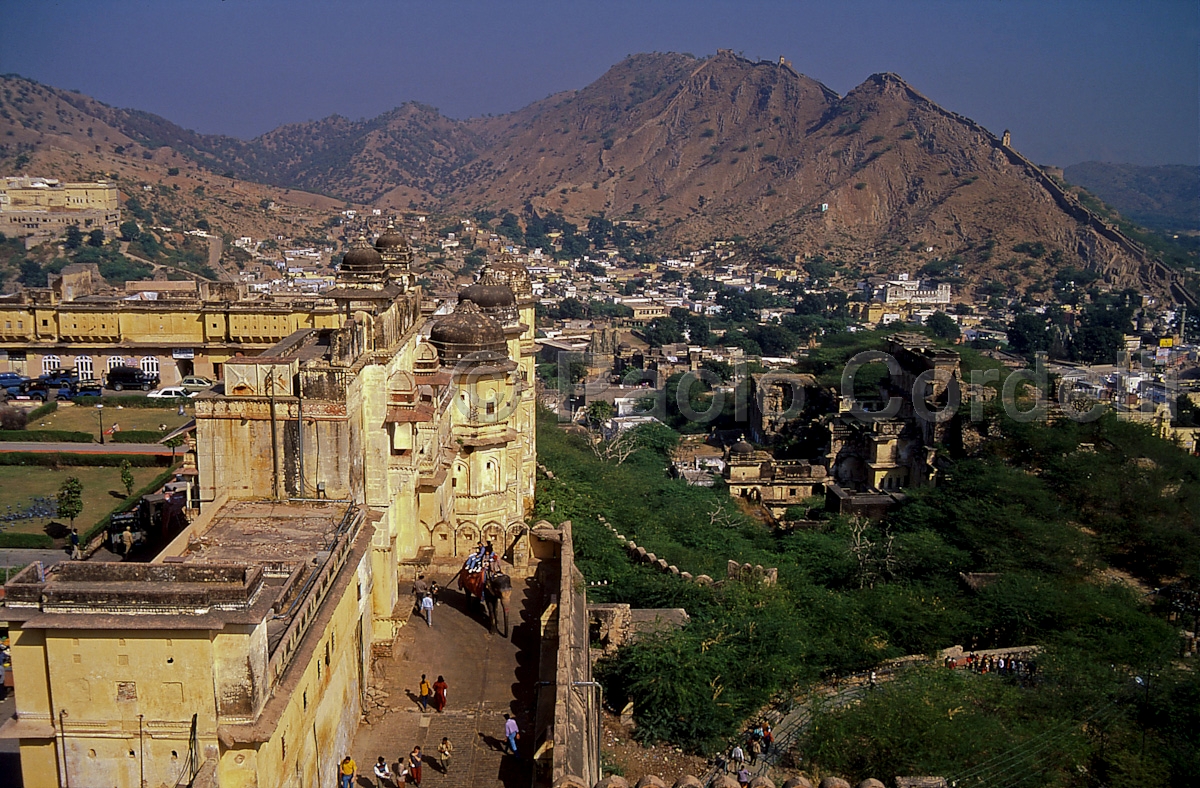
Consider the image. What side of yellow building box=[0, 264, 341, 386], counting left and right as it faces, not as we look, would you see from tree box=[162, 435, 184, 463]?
front

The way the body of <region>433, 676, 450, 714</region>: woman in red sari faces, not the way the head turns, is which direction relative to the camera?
away from the camera

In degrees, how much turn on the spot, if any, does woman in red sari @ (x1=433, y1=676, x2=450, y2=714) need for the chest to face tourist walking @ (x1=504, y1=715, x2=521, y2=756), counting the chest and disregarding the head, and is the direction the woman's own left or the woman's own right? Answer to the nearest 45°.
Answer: approximately 135° to the woman's own right

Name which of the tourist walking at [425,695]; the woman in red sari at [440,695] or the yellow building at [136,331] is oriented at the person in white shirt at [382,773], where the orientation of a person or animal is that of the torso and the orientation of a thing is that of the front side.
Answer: the yellow building

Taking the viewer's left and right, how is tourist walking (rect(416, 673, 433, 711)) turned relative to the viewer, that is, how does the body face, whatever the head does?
facing away from the viewer

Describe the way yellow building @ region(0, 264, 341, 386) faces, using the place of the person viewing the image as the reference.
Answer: facing the viewer

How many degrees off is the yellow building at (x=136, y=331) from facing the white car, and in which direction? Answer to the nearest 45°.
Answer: approximately 45° to its left

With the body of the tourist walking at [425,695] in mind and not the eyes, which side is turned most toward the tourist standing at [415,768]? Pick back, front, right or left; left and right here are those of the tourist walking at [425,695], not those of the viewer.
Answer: back

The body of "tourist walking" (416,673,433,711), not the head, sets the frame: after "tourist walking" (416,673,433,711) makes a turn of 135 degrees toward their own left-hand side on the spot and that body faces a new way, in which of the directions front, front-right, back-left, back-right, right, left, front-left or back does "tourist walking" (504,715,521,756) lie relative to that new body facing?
left

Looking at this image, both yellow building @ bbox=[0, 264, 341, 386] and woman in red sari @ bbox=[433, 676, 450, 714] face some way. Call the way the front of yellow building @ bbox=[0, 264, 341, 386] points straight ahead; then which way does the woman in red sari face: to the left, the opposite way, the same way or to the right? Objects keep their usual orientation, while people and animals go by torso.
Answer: the opposite way

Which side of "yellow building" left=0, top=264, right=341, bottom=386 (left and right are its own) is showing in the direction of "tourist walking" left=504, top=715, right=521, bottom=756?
front

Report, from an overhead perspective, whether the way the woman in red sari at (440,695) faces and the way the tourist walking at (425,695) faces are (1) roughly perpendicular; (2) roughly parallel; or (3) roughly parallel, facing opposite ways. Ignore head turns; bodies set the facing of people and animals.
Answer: roughly parallel
